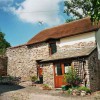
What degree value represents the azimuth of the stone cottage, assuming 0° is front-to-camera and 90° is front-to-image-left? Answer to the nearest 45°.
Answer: approximately 45°
